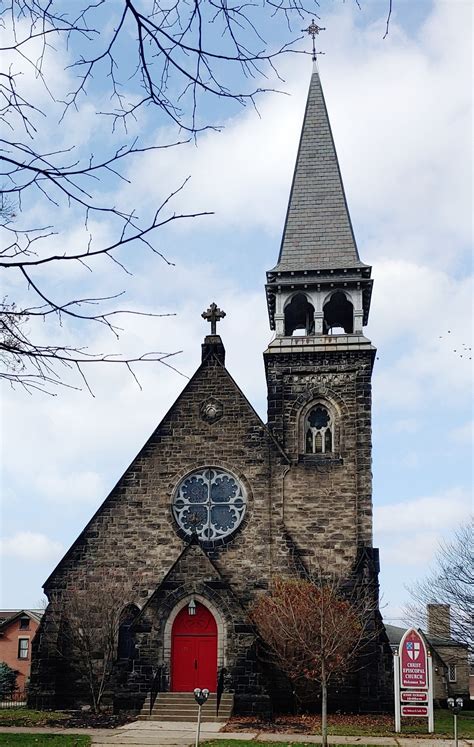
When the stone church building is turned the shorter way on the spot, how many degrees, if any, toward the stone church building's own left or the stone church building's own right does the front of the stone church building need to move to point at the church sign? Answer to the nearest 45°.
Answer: approximately 45° to the stone church building's own left

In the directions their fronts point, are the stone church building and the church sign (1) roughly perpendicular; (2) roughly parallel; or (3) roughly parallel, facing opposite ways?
roughly parallel

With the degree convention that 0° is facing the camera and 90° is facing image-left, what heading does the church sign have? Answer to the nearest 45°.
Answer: approximately 0°

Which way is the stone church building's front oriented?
toward the camera

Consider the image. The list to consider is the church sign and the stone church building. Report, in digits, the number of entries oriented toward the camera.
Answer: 2

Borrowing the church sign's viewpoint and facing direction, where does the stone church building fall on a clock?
The stone church building is roughly at 4 o'clock from the church sign.
